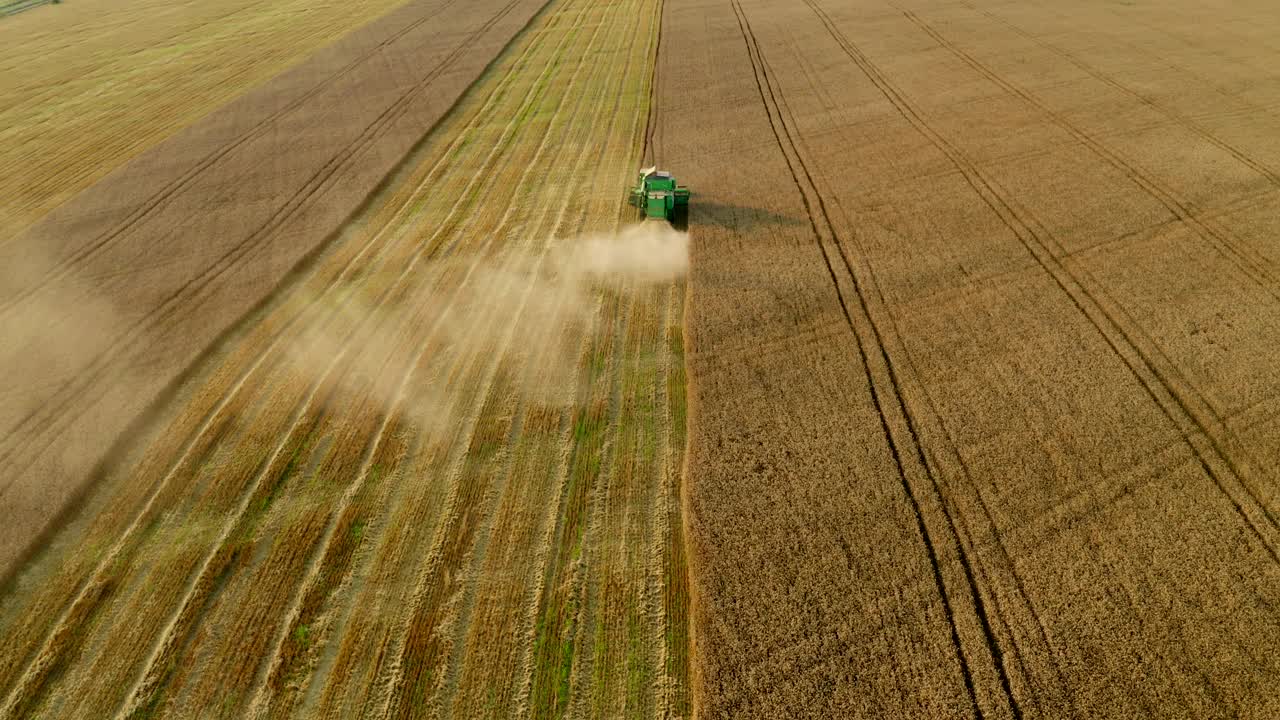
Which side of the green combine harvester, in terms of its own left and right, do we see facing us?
back
